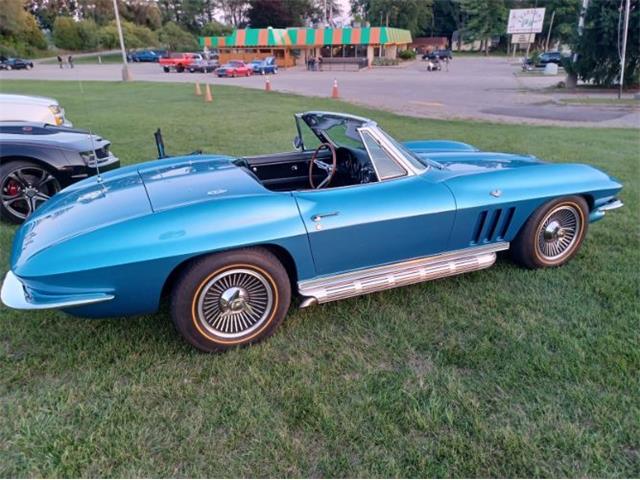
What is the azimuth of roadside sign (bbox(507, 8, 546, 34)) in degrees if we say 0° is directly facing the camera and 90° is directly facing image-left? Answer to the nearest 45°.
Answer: approximately 0°

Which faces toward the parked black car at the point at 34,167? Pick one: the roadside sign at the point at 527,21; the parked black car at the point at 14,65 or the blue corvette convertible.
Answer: the roadside sign

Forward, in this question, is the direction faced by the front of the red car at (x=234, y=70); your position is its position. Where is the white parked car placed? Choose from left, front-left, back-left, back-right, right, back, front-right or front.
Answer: front-left

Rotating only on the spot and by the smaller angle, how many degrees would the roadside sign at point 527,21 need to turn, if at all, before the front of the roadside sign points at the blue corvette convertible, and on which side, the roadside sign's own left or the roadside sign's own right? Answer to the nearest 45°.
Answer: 0° — it already faces it

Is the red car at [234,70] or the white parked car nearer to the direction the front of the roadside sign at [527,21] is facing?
the white parked car

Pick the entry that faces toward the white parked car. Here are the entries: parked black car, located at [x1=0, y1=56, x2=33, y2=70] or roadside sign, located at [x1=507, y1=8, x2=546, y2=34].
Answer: the roadside sign

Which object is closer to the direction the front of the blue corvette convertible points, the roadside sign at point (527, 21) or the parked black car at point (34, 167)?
the roadside sign

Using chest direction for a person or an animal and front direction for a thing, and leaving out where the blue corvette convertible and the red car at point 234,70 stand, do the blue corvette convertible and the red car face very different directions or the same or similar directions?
very different directions

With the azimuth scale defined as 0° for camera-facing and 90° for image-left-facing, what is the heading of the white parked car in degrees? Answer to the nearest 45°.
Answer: approximately 270°
